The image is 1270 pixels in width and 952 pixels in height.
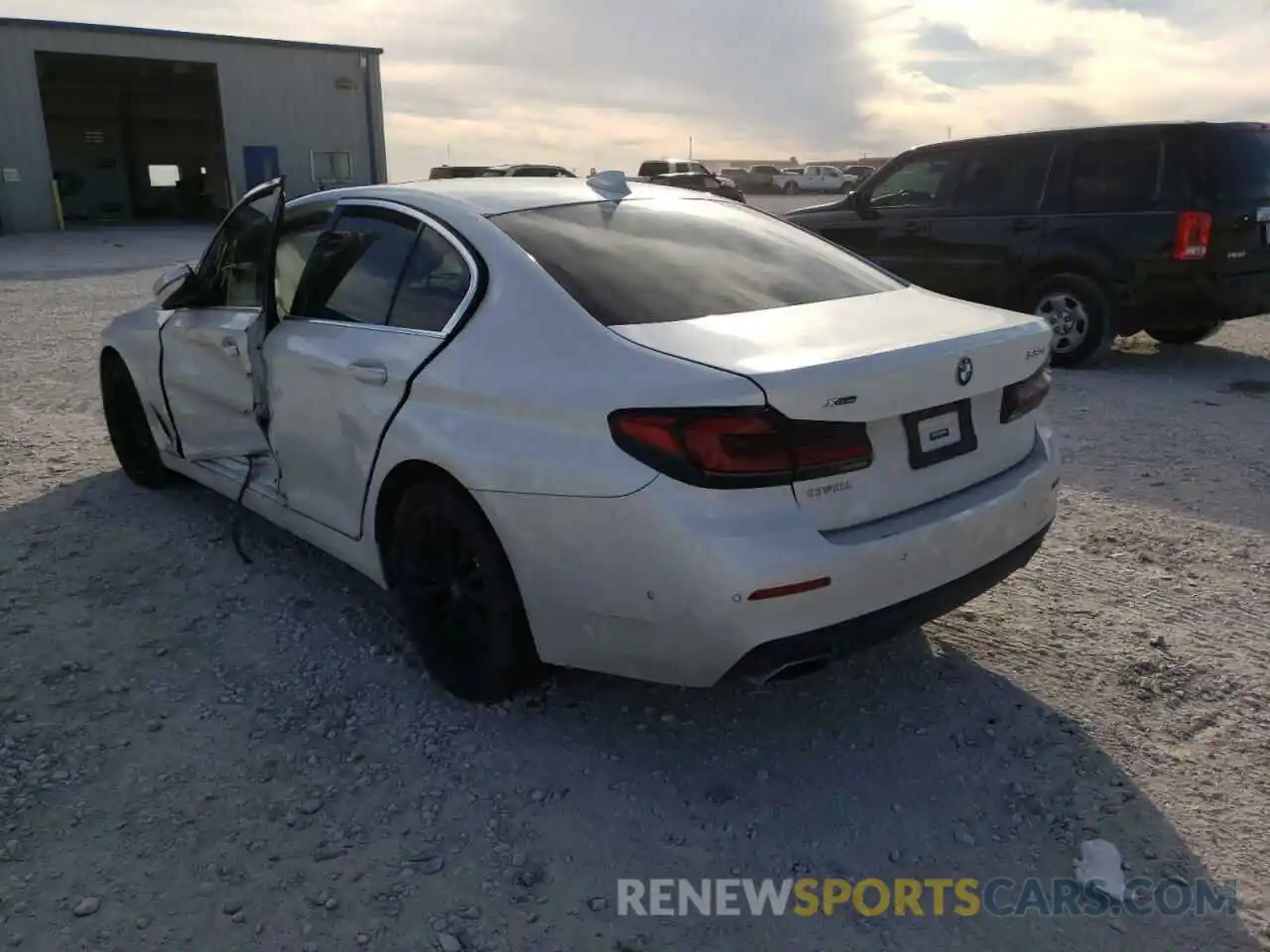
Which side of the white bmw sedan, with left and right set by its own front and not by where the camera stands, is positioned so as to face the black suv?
right

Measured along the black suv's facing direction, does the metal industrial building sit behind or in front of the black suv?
in front

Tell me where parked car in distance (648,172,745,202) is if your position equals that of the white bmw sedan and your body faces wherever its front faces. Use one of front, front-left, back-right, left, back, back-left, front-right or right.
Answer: front-right

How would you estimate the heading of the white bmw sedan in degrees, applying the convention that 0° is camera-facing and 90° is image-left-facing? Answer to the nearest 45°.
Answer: approximately 135°

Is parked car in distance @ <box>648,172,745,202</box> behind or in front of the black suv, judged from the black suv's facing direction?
in front

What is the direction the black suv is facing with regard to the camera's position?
facing away from the viewer and to the left of the viewer

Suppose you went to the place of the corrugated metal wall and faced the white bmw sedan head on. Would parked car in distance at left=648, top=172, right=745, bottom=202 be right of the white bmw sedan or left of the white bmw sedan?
left

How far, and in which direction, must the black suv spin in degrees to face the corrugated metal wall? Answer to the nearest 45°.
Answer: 0° — it already faces it
